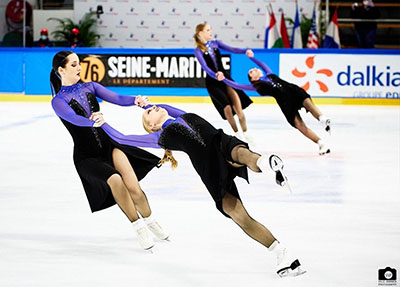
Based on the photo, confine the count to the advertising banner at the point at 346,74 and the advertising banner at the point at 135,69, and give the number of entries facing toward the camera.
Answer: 2

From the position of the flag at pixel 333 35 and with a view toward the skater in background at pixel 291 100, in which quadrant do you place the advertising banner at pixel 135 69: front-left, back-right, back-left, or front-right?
front-right

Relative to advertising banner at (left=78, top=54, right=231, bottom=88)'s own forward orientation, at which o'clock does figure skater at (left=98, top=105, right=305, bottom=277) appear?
The figure skater is roughly at 12 o'clock from the advertising banner.

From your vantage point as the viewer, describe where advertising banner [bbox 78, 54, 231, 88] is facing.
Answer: facing the viewer

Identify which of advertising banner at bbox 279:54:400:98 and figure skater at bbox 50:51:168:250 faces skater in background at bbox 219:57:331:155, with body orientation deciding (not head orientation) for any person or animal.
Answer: the advertising banner

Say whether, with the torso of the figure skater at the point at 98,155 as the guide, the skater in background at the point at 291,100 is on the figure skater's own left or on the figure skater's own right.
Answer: on the figure skater's own left

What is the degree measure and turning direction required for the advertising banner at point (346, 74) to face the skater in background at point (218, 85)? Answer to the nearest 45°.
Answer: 0° — it already faces them

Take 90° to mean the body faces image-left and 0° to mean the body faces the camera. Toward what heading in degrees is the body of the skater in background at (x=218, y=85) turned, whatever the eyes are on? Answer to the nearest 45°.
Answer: approximately 315°

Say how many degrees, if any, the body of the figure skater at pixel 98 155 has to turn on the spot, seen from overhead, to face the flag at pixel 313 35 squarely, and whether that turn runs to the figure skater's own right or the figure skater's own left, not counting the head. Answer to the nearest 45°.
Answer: approximately 135° to the figure skater's own left

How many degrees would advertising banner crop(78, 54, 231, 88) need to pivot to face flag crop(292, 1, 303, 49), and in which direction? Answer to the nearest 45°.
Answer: approximately 135° to its left

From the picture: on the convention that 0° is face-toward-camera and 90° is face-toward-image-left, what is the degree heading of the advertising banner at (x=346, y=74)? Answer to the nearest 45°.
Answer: approximately 0°

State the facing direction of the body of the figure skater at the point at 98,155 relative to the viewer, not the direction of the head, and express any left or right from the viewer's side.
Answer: facing the viewer and to the right of the viewer
